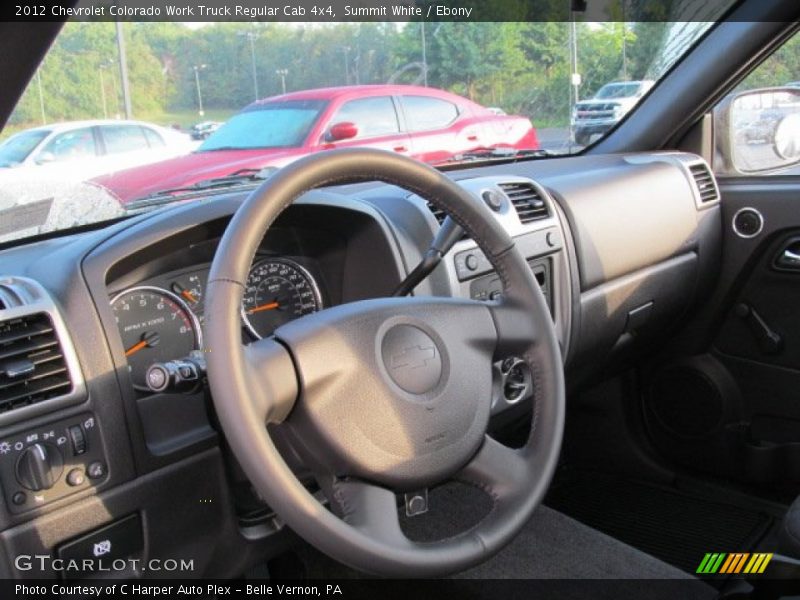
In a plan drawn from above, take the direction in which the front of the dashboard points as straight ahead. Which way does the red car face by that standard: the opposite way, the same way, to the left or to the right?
to the right

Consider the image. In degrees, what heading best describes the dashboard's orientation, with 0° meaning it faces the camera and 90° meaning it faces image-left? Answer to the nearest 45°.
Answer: approximately 315°

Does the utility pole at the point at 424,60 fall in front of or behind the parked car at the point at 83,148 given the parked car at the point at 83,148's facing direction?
behind

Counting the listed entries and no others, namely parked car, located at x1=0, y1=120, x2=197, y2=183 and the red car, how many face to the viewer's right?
0

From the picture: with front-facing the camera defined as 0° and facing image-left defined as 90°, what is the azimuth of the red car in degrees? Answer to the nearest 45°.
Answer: approximately 45°

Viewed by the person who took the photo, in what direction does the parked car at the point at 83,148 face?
facing the viewer and to the left of the viewer

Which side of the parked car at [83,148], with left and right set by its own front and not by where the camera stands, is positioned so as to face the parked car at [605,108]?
back

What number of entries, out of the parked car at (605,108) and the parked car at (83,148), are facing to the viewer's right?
0

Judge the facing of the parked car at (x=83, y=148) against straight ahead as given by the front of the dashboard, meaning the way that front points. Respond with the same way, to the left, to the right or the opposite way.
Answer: to the right

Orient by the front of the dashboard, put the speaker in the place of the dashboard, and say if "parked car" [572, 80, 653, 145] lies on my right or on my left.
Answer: on my left

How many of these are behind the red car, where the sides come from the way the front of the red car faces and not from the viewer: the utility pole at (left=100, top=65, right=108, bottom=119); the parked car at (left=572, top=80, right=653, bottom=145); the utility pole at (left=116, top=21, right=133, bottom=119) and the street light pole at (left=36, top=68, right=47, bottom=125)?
1
